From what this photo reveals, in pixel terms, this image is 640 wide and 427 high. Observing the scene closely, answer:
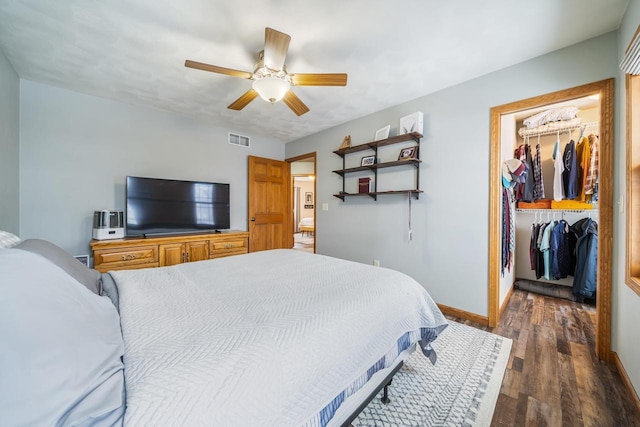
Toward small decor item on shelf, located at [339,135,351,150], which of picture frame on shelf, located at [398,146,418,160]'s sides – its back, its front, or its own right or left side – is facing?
right

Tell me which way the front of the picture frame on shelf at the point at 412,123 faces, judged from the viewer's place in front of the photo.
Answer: facing the viewer and to the left of the viewer

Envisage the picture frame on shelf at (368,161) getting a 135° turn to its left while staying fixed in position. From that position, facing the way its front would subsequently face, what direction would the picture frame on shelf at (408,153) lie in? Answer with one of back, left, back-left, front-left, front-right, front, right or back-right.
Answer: front-right

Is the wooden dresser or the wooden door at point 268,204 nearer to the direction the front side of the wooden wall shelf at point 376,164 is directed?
the wooden dresser

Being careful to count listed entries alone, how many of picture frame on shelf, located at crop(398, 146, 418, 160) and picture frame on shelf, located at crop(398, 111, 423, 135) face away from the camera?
0

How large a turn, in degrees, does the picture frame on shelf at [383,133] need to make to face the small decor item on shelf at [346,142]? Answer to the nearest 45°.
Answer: approximately 90° to its right

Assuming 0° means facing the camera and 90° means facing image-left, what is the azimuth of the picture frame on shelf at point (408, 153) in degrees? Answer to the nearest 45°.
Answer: approximately 45°

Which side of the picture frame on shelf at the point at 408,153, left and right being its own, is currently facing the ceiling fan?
front

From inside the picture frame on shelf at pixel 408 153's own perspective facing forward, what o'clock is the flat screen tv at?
The flat screen tv is roughly at 1 o'clock from the picture frame on shelf.

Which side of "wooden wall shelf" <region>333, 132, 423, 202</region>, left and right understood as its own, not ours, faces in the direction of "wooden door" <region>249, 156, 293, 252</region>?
right

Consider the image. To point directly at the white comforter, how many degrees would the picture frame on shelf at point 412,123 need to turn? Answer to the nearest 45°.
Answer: approximately 45° to its left

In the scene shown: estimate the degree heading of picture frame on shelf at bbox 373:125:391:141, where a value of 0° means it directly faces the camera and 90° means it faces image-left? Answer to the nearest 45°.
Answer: approximately 45°

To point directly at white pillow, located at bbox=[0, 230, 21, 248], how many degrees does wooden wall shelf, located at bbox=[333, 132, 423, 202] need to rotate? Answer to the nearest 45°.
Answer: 0° — it already faces it

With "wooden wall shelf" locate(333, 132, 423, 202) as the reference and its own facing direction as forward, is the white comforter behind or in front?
in front
